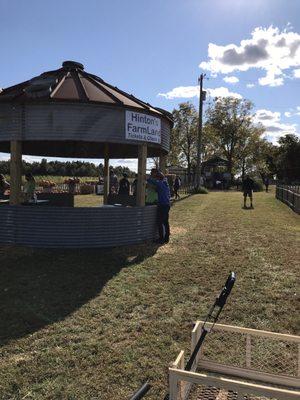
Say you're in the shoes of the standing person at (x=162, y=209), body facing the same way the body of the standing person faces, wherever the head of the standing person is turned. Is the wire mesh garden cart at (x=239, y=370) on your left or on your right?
on your left

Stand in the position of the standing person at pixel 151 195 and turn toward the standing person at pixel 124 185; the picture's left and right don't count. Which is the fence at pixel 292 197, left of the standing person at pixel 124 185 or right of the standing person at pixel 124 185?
right

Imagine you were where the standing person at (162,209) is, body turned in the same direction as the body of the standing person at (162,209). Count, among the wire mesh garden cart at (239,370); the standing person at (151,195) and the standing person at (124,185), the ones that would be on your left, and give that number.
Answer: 1

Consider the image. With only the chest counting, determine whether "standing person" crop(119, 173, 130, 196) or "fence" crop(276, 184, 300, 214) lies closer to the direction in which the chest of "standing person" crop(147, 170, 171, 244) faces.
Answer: the standing person

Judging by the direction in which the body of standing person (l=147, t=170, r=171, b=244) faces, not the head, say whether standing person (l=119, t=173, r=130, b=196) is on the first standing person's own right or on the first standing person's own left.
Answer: on the first standing person's own right

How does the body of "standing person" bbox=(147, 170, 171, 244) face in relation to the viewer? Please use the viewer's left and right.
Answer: facing to the left of the viewer

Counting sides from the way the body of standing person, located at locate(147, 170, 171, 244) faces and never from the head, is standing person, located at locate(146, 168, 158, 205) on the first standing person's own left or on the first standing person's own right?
on the first standing person's own right

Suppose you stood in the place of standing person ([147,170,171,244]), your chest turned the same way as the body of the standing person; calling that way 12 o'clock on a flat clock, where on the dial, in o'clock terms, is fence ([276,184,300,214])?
The fence is roughly at 4 o'clock from the standing person.

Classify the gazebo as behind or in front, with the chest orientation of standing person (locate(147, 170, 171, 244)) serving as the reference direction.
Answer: in front
